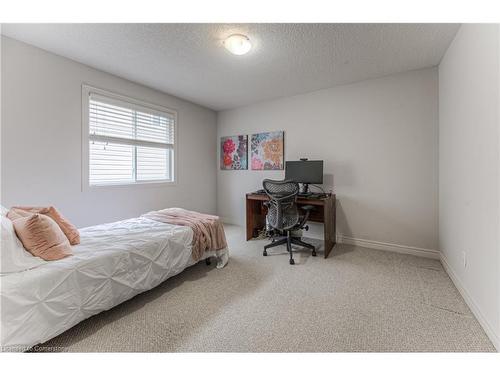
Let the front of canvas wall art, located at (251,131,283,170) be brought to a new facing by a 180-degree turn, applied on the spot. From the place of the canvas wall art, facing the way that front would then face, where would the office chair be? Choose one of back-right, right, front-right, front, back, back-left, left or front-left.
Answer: back-right

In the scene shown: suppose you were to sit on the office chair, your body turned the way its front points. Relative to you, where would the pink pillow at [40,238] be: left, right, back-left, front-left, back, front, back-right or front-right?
back

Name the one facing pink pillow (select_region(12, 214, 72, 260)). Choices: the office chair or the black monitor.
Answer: the black monitor

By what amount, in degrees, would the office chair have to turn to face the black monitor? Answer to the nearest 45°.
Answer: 0° — it already faces it

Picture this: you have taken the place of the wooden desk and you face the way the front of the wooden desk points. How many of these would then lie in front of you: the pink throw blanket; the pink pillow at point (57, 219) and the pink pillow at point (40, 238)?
3

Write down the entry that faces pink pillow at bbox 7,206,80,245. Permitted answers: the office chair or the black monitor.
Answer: the black monitor

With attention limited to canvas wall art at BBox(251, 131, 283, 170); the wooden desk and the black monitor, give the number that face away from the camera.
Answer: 0

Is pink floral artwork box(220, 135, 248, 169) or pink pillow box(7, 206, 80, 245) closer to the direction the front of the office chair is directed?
the pink floral artwork

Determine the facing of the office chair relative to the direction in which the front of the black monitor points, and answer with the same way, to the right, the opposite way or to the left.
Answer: the opposite way

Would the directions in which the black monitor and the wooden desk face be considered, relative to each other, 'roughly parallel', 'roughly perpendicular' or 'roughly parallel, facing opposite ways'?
roughly parallel

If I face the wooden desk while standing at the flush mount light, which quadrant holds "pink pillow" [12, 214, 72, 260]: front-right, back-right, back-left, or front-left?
back-left

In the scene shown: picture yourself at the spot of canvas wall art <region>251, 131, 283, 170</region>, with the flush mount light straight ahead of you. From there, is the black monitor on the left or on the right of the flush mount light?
left

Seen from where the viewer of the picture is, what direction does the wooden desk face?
facing the viewer and to the left of the viewer

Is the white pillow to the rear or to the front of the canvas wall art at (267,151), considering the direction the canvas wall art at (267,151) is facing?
to the front

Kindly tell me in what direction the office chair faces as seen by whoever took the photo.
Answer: facing away from the viewer and to the right of the viewer

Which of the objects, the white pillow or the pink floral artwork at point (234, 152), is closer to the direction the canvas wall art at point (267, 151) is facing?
the white pillow

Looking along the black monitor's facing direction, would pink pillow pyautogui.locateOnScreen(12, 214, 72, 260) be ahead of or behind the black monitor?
ahead
